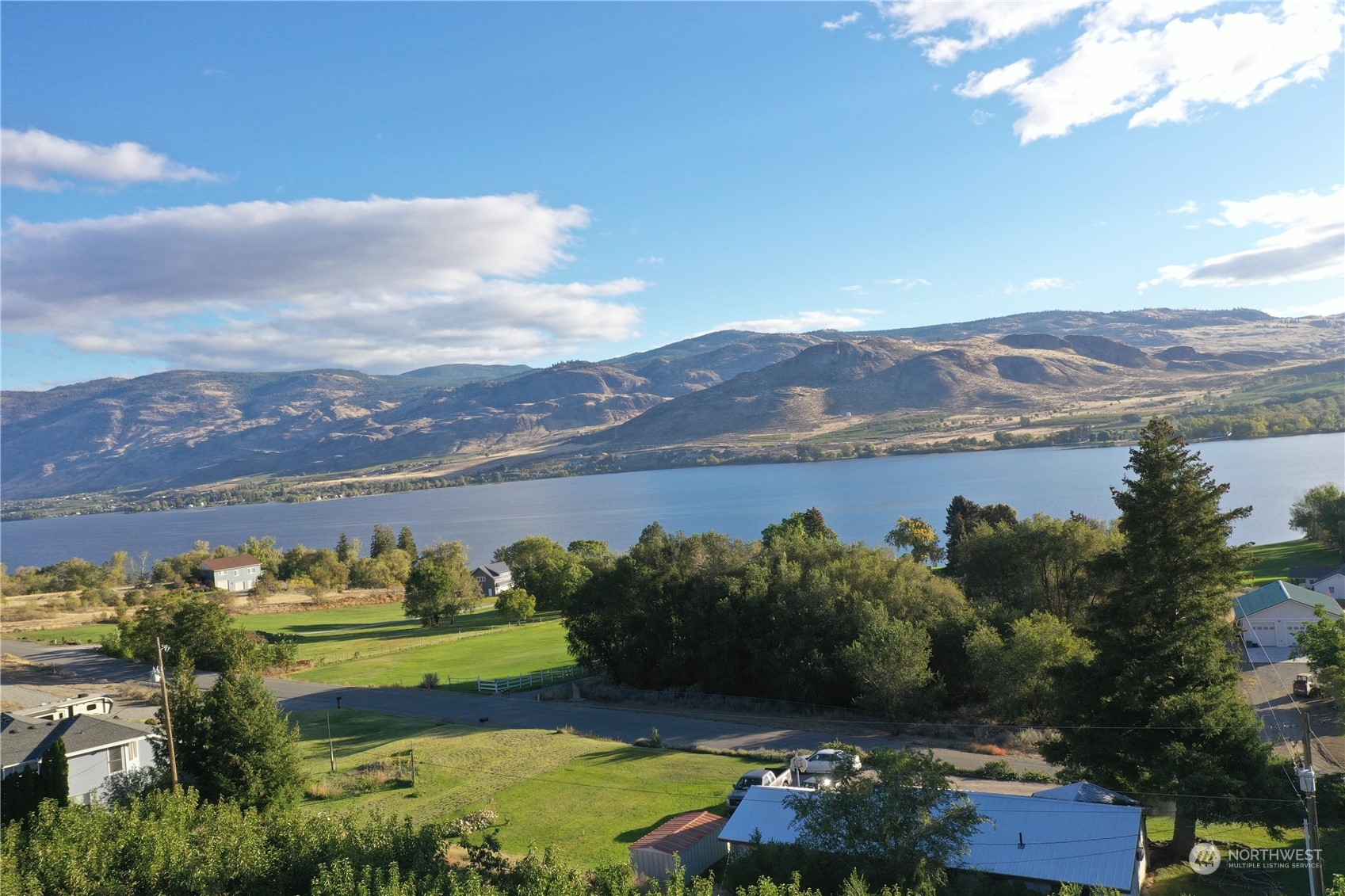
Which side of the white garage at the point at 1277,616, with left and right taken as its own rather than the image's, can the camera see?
front

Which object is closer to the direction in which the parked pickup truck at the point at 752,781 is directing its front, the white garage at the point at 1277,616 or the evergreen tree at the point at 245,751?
the evergreen tree

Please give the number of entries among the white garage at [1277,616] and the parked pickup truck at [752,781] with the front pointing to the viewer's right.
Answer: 0

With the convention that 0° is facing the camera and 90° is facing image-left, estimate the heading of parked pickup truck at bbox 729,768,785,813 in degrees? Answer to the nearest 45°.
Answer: approximately 45°

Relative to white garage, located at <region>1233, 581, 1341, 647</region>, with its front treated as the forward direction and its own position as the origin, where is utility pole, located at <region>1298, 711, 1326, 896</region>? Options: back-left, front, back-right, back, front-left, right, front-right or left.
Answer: front

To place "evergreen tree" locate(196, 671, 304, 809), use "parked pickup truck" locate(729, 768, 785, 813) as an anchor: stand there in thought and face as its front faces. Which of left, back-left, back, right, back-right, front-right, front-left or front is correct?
front-right

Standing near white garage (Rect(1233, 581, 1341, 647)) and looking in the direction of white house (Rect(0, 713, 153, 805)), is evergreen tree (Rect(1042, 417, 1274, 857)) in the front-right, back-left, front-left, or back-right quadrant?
front-left

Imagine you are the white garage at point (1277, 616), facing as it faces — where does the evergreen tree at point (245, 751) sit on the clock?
The evergreen tree is roughly at 1 o'clock from the white garage.

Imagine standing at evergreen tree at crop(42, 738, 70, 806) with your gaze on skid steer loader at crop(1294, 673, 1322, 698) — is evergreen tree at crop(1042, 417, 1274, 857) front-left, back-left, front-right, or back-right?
front-right

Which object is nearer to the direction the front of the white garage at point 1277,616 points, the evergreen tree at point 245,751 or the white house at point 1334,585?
the evergreen tree

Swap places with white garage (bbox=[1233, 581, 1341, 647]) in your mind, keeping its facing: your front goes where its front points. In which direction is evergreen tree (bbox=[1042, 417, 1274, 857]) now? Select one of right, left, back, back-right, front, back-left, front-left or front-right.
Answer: front

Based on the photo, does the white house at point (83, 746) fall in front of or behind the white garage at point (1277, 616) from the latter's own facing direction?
in front

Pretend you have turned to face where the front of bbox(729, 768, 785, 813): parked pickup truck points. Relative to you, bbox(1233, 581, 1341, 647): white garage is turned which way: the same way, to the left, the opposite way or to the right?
the same way

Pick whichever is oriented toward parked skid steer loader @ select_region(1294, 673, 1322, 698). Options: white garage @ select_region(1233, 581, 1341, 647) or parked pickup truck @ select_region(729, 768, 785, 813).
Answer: the white garage

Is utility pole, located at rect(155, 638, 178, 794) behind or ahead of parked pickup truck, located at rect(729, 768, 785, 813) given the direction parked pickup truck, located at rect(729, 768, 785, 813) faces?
ahead

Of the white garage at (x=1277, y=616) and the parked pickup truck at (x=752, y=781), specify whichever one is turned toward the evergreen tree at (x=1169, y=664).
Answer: the white garage

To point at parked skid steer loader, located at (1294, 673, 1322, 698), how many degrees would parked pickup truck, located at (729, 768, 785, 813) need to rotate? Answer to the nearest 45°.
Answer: approximately 180°
